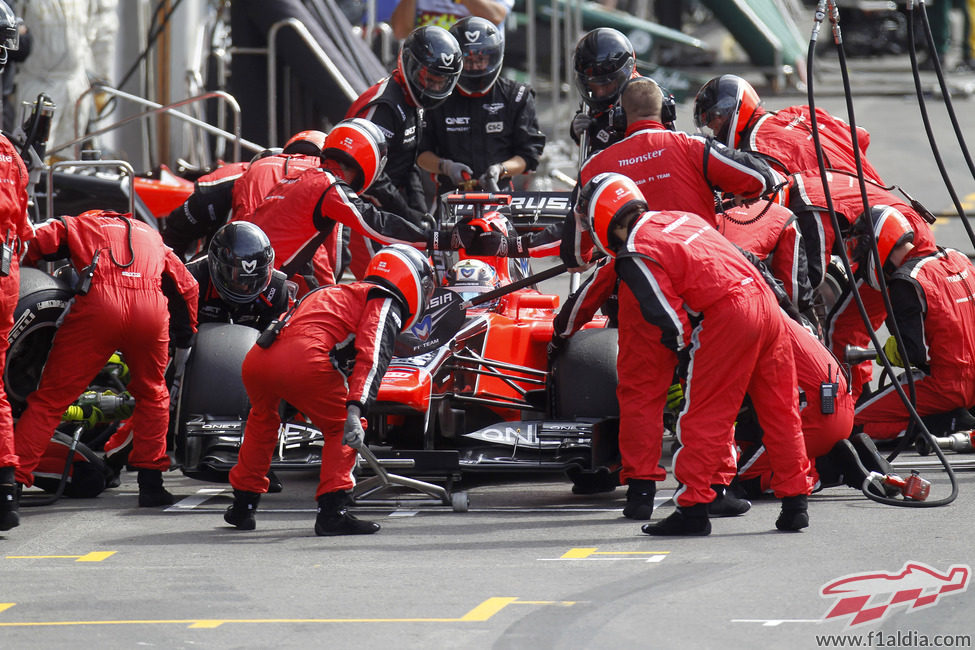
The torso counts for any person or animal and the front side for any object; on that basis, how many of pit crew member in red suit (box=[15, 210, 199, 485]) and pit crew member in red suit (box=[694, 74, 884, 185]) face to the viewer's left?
1

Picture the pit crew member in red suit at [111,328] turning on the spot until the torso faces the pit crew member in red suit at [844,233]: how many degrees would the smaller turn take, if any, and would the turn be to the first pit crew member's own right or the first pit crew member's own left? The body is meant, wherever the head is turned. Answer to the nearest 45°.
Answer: approximately 90° to the first pit crew member's own right

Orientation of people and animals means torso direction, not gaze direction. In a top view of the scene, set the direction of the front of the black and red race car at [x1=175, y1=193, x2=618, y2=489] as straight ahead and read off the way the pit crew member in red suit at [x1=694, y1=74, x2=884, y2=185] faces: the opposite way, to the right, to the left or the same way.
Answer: to the right

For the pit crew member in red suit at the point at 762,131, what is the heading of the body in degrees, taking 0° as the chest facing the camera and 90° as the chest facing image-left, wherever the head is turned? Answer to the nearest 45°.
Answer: approximately 90°

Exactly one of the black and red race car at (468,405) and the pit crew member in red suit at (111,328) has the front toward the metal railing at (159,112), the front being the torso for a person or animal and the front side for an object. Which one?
the pit crew member in red suit

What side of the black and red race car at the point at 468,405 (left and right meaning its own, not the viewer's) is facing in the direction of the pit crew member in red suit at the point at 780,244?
left

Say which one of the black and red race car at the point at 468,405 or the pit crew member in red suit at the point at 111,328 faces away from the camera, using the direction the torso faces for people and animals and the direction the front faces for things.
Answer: the pit crew member in red suit

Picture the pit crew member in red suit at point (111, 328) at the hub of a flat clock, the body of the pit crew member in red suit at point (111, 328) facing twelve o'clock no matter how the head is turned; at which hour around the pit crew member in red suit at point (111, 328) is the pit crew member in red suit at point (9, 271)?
the pit crew member in red suit at point (9, 271) is roughly at 8 o'clock from the pit crew member in red suit at point (111, 328).
